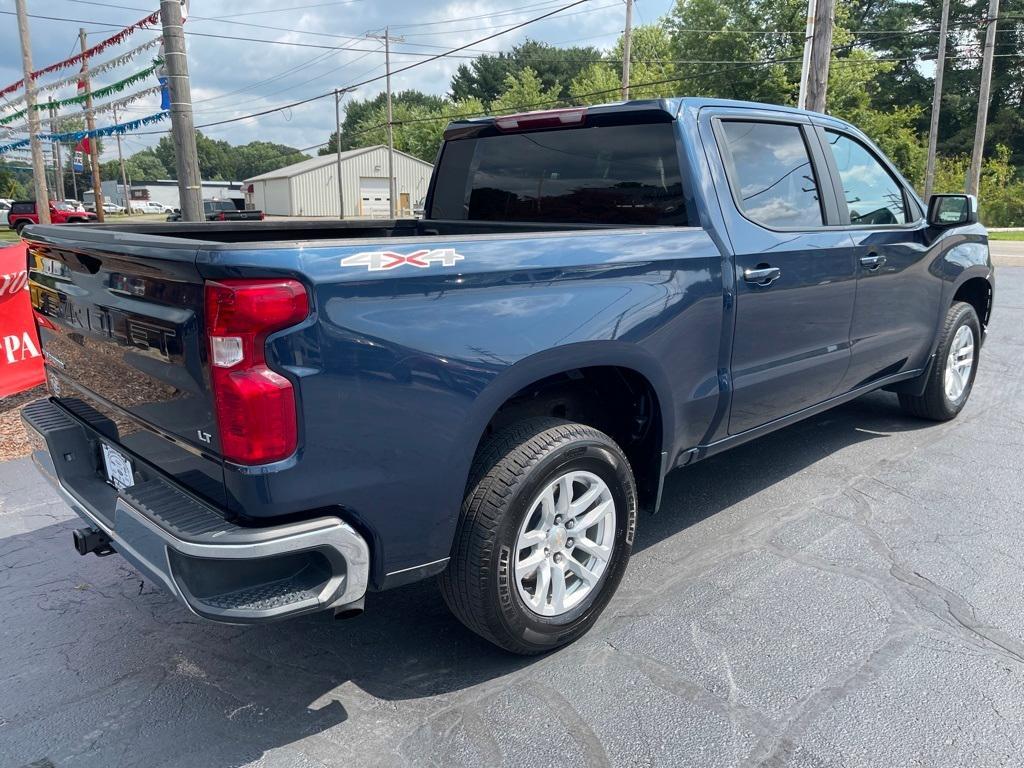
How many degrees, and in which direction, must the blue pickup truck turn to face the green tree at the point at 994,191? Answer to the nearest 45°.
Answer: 0° — it already faces it

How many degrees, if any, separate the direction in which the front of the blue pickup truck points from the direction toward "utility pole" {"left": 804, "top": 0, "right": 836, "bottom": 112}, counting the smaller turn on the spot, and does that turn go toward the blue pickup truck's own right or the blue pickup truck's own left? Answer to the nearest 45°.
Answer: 0° — it already faces it

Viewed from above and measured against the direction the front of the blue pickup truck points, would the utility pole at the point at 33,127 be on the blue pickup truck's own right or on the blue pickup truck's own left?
on the blue pickup truck's own left

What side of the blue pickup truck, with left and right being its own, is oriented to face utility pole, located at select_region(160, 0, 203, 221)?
left

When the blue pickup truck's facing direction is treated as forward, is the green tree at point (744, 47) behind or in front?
in front

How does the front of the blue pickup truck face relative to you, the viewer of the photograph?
facing away from the viewer and to the right of the viewer

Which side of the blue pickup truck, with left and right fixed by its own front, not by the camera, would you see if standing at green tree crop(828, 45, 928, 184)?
front

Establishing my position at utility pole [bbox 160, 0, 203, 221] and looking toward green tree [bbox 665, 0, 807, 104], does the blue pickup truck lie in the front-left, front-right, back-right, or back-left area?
back-right

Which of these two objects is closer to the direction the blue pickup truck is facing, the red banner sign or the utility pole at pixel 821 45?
the utility pole

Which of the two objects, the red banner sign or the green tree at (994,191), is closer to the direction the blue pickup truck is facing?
the green tree
